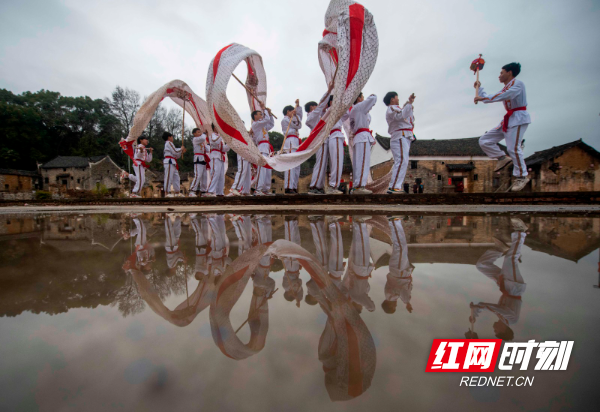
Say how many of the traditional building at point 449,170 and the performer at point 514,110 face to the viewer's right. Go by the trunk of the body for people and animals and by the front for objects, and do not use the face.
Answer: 0

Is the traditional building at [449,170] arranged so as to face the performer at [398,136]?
yes

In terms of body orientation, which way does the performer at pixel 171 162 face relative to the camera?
to the viewer's right

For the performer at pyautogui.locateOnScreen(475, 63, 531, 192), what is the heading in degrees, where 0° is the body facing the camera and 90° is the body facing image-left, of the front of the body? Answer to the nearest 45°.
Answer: approximately 90°

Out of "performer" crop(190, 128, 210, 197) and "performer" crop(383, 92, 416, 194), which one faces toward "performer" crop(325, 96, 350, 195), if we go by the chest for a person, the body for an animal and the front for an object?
"performer" crop(190, 128, 210, 197)

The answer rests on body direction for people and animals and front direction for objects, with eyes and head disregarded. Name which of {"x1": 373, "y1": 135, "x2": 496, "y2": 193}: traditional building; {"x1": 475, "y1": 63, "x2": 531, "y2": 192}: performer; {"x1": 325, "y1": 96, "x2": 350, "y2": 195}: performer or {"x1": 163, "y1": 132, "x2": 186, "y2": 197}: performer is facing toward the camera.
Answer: the traditional building

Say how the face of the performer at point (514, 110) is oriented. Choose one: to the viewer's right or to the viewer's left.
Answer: to the viewer's left

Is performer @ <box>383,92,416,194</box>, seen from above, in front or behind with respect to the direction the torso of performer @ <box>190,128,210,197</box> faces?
in front

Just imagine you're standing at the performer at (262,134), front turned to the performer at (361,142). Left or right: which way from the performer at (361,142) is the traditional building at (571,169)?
left

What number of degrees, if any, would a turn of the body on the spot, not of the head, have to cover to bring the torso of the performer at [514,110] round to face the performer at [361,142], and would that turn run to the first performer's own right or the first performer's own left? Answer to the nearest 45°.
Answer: approximately 45° to the first performer's own left
